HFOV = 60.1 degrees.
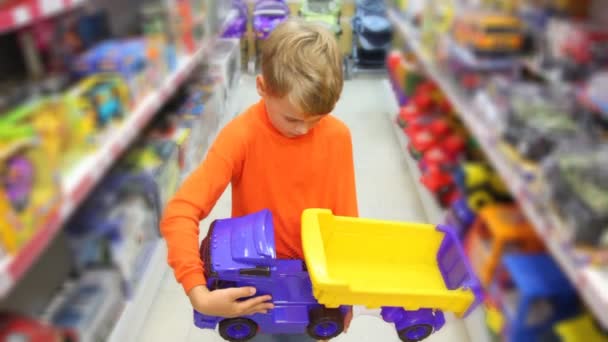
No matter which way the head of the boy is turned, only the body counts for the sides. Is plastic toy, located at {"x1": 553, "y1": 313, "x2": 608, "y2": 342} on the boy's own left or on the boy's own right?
on the boy's own left

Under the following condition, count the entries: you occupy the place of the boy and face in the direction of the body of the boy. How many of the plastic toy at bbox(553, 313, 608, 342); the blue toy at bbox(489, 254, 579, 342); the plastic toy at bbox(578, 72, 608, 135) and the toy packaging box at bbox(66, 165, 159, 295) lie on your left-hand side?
3

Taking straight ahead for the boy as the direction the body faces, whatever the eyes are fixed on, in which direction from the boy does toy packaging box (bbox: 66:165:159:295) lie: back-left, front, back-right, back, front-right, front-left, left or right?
back-right

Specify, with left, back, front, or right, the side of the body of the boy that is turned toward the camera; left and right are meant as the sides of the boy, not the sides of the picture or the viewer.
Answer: front

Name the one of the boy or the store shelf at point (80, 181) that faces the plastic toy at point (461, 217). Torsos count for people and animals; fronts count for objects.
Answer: the store shelf

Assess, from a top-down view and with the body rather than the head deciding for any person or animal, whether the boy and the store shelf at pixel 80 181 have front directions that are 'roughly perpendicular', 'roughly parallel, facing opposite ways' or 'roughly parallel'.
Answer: roughly perpendicular

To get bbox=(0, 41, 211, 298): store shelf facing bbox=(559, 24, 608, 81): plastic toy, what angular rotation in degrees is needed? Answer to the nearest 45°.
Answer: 0° — it already faces it

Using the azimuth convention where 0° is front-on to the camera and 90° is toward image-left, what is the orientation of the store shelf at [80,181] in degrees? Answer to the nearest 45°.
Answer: approximately 270°

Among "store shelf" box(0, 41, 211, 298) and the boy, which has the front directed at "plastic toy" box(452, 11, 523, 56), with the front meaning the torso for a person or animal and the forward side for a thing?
the store shelf

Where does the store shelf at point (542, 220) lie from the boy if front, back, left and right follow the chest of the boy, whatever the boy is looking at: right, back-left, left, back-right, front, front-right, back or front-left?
left

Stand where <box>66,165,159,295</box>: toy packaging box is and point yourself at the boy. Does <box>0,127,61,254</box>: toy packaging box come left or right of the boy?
right

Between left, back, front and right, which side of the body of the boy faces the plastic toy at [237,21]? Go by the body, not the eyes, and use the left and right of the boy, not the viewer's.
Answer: back
